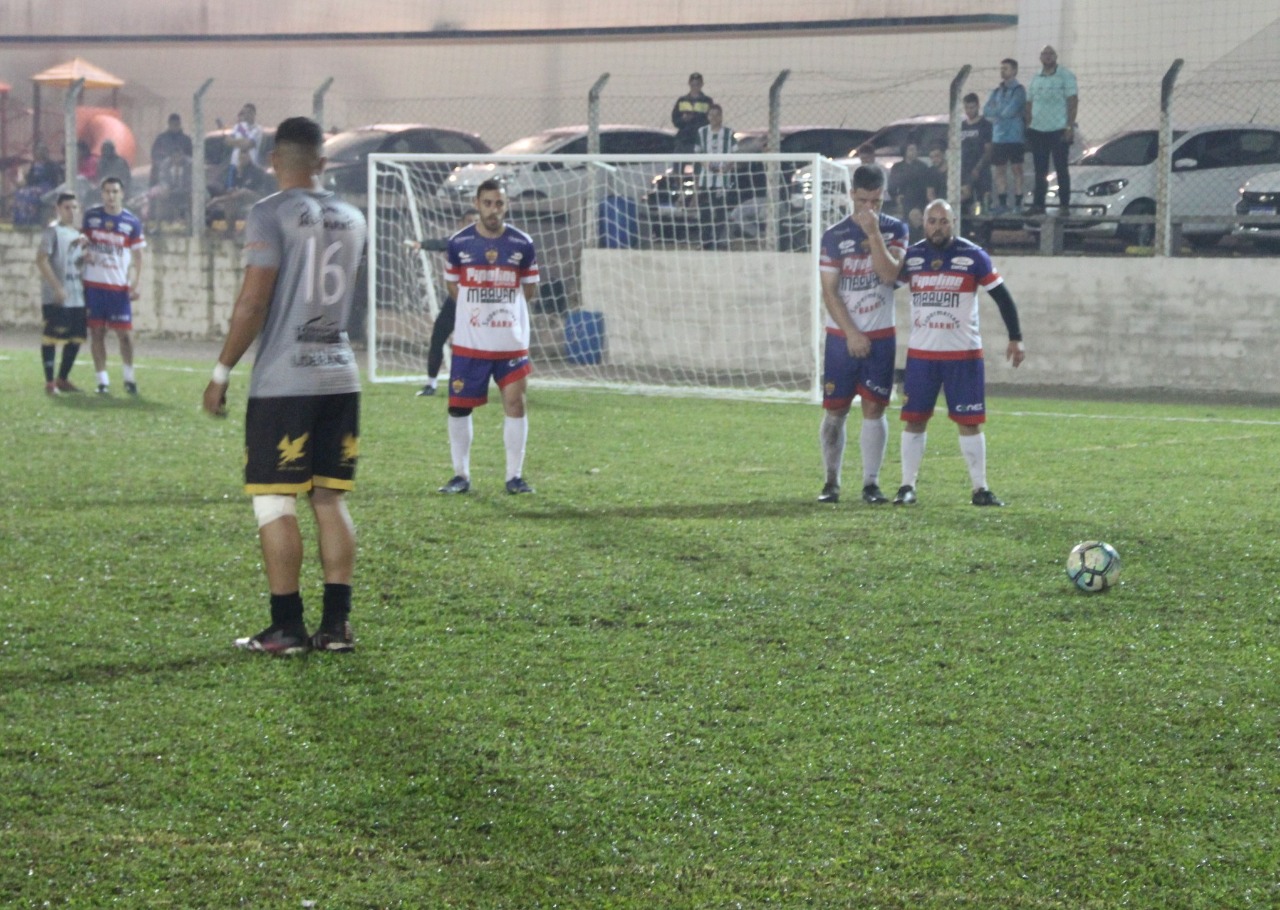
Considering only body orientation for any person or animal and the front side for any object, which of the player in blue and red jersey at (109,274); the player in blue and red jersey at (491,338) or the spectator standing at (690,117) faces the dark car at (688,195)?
the spectator standing

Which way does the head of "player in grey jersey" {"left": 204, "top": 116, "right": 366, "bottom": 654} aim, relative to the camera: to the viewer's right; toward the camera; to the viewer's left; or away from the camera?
away from the camera

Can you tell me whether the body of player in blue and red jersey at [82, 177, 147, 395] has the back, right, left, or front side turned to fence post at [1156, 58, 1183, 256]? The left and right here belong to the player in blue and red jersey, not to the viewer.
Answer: left

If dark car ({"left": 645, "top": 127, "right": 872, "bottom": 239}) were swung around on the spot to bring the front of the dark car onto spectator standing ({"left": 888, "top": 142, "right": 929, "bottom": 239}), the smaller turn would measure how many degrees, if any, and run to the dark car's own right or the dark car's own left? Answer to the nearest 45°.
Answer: approximately 135° to the dark car's own left

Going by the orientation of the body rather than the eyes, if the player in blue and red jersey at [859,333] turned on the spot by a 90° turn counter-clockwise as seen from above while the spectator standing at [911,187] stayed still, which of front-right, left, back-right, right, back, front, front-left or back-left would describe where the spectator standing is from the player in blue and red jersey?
left

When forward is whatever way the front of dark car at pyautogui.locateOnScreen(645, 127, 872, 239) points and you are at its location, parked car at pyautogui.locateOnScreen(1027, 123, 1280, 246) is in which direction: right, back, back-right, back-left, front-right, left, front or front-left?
back-left

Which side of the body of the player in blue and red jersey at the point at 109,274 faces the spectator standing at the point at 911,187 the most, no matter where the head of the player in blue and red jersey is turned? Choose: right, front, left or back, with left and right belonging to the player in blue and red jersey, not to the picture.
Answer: left

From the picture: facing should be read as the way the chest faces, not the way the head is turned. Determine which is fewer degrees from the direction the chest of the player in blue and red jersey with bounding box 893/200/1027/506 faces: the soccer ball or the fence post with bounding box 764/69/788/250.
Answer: the soccer ball
